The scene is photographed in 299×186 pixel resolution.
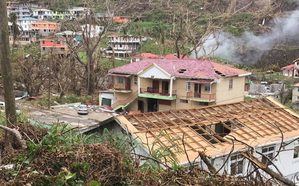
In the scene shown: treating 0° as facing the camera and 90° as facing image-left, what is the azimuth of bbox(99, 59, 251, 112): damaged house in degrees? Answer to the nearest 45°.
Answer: approximately 45°

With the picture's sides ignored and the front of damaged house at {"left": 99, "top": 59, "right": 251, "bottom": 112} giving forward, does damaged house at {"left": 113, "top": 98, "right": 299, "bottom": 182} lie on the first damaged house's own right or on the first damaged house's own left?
on the first damaged house's own left
